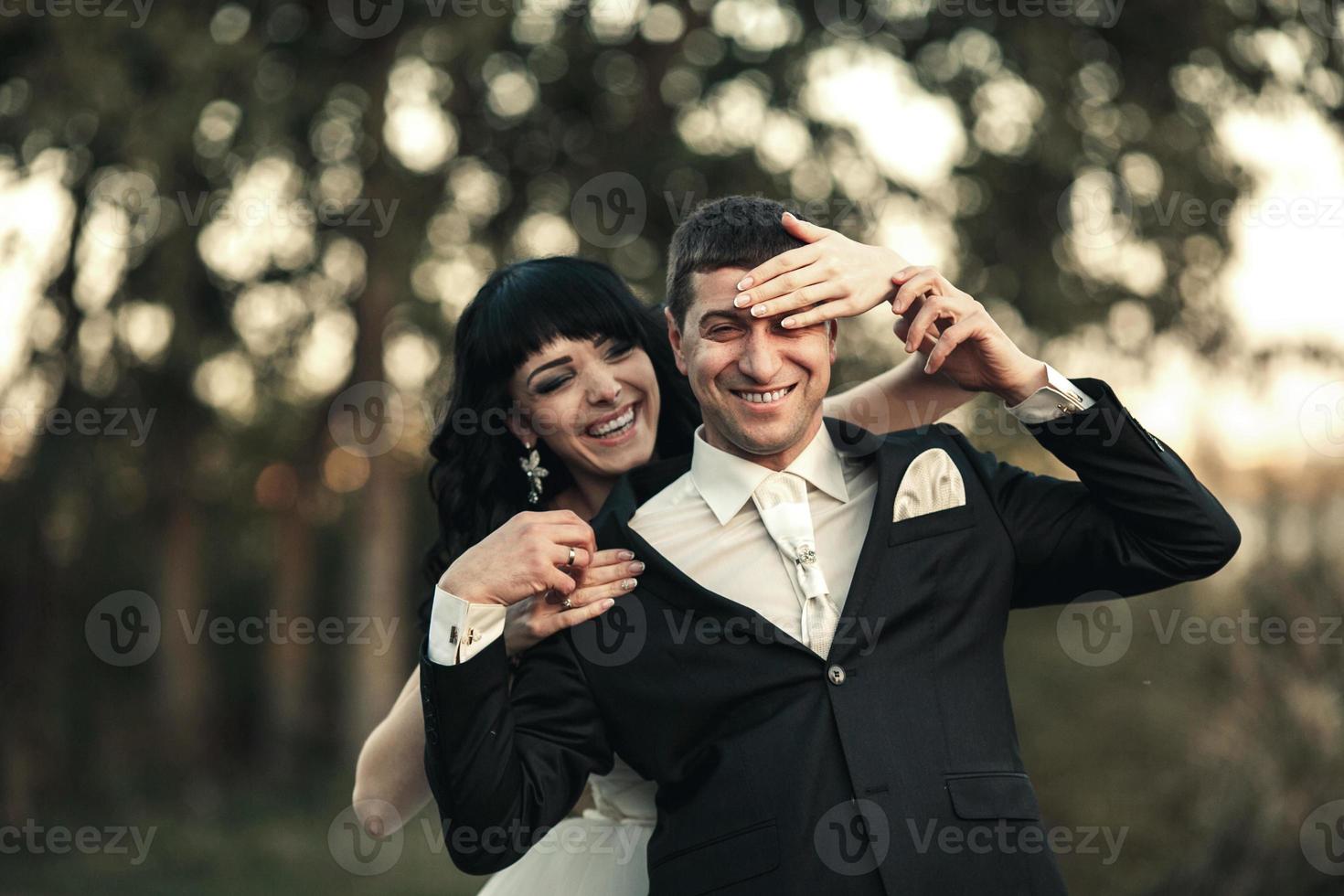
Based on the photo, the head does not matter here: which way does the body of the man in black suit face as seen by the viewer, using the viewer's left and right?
facing the viewer

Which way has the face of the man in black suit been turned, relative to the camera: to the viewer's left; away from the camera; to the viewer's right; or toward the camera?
toward the camera
